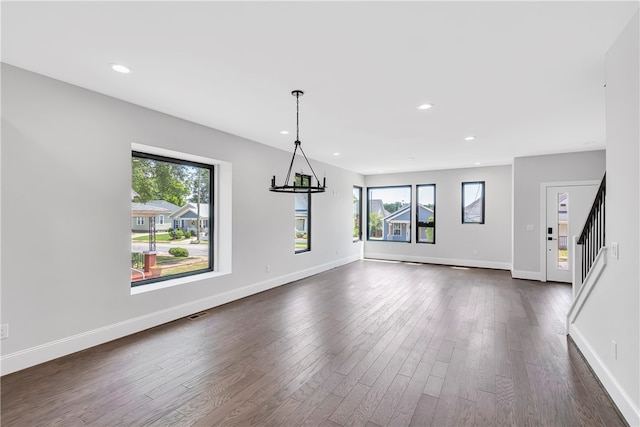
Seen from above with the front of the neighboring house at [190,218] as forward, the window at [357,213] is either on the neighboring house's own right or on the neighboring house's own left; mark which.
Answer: on the neighboring house's own left

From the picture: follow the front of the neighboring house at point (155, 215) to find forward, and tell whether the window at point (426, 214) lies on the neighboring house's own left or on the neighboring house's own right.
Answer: on the neighboring house's own left

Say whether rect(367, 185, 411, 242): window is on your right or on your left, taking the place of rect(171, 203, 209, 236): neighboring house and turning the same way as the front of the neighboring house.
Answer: on your left

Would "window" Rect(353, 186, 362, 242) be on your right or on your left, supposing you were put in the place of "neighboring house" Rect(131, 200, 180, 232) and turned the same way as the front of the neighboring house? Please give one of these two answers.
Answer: on your left

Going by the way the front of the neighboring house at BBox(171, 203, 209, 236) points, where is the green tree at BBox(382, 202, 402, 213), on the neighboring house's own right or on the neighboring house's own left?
on the neighboring house's own left

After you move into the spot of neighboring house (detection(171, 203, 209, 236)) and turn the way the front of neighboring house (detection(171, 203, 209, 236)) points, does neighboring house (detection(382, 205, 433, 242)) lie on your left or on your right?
on your left

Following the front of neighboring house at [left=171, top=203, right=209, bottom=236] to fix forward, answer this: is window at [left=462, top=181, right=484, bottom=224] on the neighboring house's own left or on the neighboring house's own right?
on the neighboring house's own left
